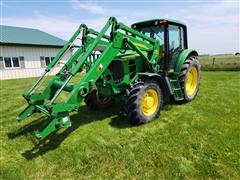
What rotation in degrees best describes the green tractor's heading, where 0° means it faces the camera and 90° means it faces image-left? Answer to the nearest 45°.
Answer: approximately 45°

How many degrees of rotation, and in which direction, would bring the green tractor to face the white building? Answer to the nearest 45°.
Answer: approximately 90° to its right
